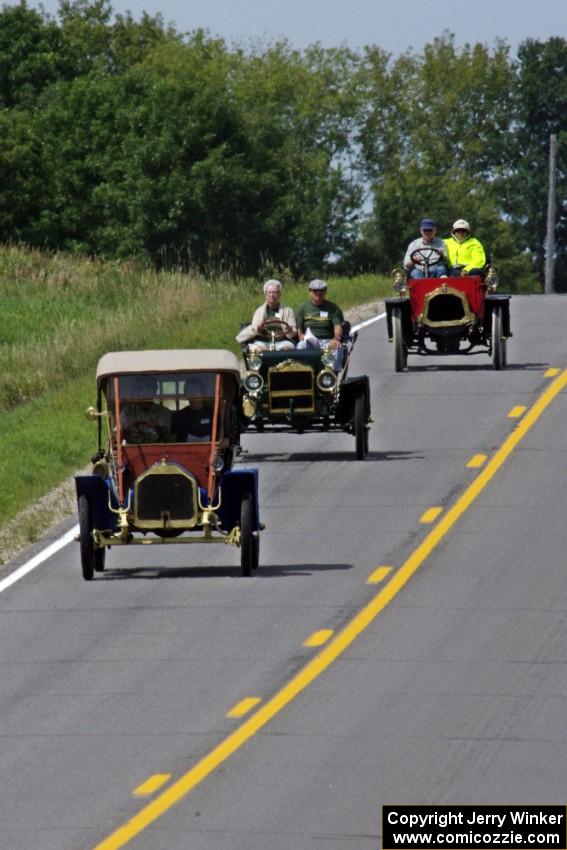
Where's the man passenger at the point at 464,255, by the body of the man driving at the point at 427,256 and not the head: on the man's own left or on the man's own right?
on the man's own left

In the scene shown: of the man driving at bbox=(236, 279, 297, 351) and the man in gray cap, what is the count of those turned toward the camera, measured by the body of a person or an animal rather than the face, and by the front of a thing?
2

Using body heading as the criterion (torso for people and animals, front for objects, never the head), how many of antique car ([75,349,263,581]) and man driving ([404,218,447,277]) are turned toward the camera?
2

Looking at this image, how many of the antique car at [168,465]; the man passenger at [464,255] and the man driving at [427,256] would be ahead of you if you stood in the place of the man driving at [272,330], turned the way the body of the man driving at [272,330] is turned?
1
